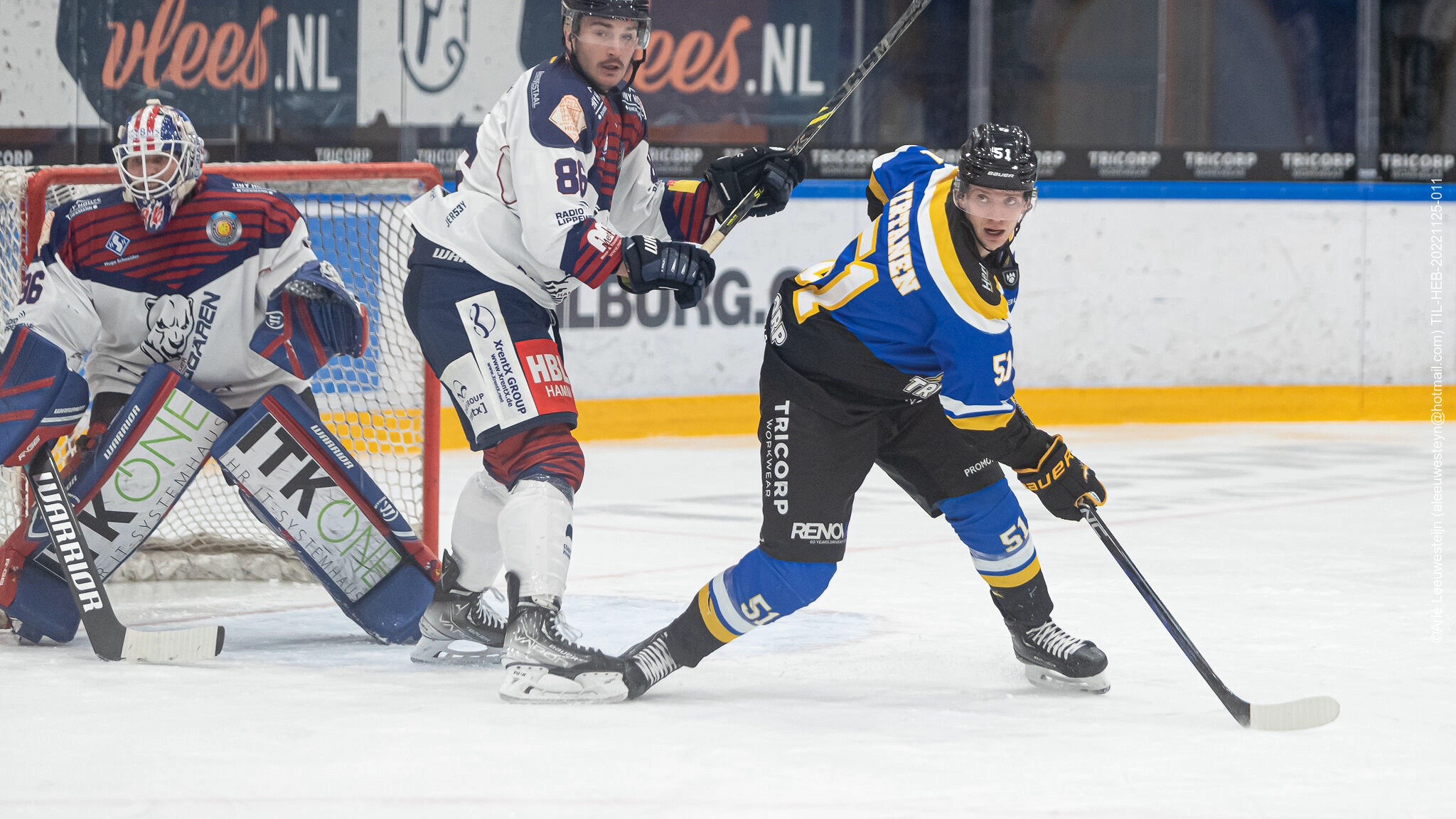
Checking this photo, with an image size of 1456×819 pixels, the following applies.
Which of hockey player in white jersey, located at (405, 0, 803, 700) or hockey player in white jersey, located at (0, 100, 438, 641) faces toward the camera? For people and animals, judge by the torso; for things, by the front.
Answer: hockey player in white jersey, located at (0, 100, 438, 641)

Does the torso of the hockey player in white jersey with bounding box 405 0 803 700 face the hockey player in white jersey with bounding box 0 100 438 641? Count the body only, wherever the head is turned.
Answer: no

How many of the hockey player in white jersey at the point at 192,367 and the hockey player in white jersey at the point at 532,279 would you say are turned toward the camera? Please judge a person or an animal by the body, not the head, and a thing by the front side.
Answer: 1

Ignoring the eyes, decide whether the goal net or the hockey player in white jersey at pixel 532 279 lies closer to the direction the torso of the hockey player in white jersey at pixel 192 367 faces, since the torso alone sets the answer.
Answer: the hockey player in white jersey

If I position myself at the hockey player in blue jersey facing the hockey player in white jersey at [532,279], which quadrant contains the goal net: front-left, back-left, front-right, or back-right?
front-right

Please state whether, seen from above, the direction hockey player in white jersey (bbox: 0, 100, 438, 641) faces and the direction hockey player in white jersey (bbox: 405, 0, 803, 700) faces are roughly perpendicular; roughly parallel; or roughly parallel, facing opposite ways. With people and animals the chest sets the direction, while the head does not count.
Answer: roughly perpendicular

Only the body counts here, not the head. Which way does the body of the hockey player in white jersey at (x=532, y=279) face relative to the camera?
to the viewer's right

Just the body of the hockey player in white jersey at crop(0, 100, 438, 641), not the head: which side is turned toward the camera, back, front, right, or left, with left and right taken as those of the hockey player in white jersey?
front

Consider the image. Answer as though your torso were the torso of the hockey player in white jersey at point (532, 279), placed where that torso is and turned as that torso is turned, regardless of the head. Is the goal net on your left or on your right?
on your left

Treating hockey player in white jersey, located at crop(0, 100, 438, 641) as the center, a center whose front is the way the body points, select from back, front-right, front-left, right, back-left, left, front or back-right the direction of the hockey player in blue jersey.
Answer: front-left
